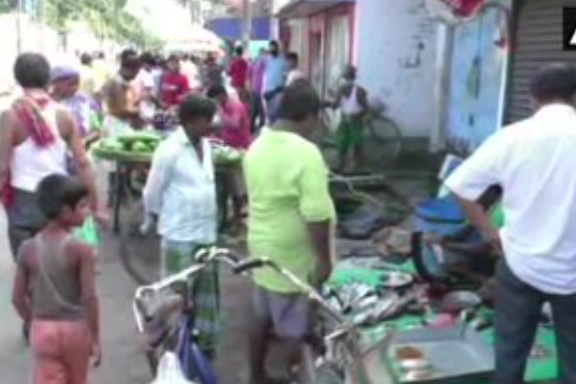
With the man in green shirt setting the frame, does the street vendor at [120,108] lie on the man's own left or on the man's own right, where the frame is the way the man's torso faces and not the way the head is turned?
on the man's own left

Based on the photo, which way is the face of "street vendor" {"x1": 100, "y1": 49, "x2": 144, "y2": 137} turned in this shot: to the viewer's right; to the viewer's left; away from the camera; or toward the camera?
toward the camera

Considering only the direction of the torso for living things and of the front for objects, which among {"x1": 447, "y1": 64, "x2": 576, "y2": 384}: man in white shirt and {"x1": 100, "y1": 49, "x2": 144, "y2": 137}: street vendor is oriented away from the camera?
the man in white shirt

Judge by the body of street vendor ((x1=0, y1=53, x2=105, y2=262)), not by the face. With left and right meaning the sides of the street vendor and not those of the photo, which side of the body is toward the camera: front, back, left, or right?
back

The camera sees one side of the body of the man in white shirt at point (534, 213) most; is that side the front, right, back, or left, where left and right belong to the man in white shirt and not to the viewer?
back

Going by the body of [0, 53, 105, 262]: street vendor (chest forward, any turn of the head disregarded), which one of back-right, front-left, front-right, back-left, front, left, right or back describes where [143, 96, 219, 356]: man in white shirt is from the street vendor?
back-right

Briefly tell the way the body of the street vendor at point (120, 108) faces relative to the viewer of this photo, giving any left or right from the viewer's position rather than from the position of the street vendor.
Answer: facing the viewer and to the right of the viewer

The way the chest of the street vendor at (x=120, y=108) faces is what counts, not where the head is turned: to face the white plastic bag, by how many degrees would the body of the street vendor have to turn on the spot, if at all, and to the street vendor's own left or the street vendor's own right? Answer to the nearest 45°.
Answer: approximately 45° to the street vendor's own right

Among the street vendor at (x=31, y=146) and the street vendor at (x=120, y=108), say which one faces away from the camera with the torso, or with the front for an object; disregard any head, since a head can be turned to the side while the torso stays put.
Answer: the street vendor at (x=31, y=146)

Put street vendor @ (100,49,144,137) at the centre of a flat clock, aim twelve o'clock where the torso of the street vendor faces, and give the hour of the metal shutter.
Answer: The metal shutter is roughly at 11 o'clock from the street vendor.

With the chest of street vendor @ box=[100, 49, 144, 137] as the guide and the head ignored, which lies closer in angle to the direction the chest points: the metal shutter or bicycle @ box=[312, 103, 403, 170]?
the metal shutter

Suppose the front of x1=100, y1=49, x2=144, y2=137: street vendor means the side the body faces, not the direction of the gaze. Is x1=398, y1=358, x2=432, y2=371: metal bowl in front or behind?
in front

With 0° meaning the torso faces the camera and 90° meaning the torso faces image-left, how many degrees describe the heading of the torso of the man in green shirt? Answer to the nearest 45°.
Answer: approximately 225°
